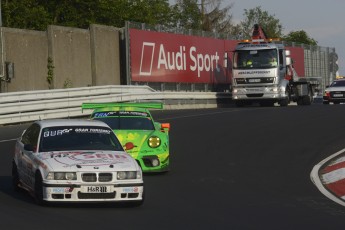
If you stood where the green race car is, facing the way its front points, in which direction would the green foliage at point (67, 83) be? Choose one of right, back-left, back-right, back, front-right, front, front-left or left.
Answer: back

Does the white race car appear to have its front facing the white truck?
no

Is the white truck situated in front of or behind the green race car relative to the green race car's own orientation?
behind

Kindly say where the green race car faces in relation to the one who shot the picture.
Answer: facing the viewer

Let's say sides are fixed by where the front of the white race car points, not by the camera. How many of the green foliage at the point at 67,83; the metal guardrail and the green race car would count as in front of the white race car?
0

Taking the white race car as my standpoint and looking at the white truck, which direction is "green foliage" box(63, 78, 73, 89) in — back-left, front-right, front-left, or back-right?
front-left

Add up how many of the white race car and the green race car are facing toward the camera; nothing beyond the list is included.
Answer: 2

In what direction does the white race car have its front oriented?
toward the camera

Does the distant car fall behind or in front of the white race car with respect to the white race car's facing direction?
behind

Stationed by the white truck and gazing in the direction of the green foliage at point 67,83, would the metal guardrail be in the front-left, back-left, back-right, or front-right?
front-left

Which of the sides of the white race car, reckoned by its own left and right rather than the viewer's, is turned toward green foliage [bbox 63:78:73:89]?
back

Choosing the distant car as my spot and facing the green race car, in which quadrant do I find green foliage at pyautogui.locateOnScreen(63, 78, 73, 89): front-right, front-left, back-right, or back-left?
front-right

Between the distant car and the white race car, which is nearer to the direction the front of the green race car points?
the white race car

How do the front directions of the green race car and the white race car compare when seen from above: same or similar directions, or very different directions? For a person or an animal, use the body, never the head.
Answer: same or similar directions

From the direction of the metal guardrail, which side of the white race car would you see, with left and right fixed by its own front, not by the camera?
back

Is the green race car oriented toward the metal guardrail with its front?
no

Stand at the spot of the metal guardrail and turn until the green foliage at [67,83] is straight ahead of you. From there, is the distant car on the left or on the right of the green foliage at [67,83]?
right
